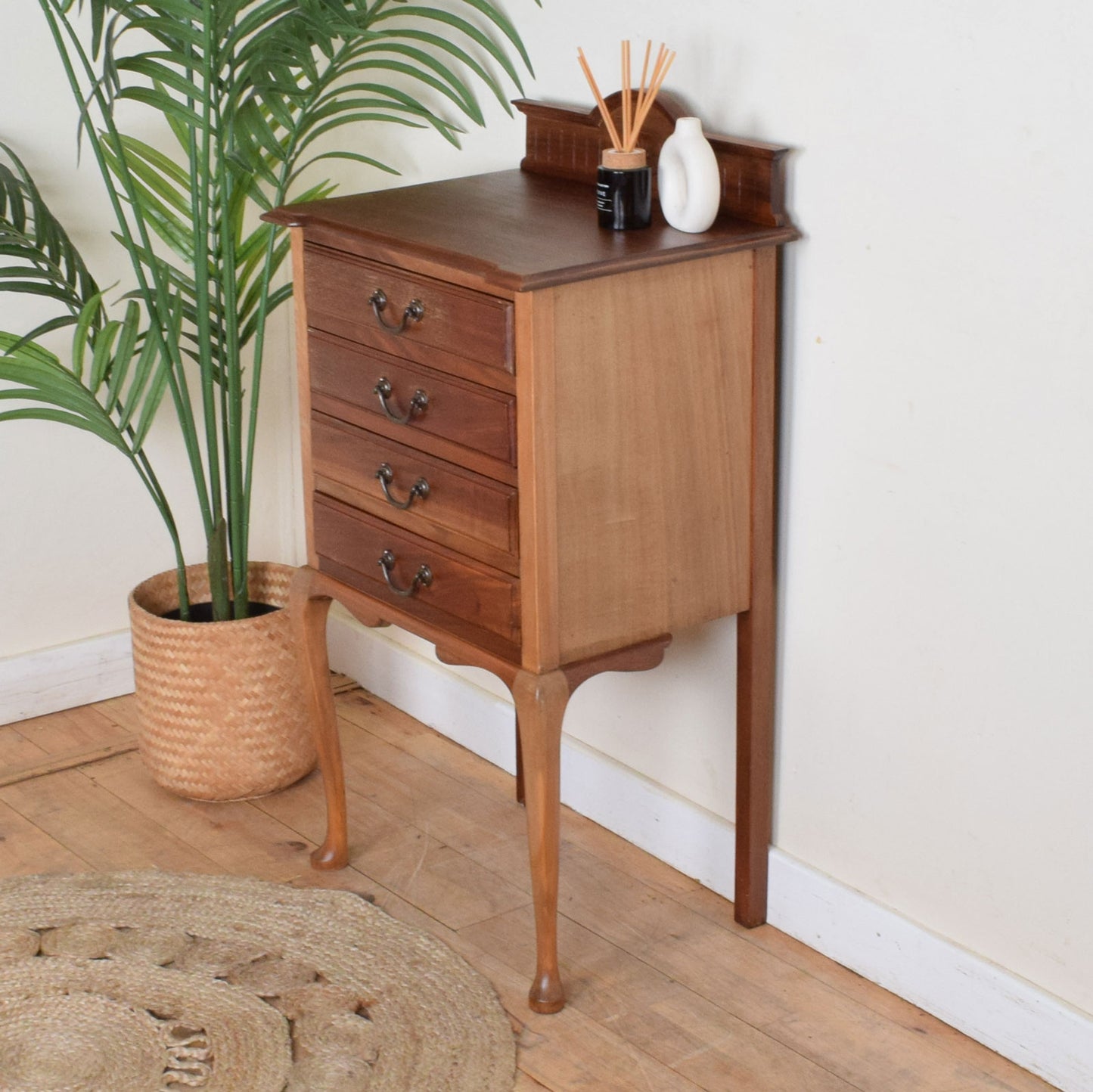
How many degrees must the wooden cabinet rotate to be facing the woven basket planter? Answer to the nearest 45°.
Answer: approximately 90° to its right

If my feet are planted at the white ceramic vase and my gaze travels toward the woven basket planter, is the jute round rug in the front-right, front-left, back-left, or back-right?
front-left

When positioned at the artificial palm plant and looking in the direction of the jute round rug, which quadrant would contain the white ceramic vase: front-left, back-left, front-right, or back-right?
front-left

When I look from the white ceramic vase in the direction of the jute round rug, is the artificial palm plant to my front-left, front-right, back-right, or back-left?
front-right

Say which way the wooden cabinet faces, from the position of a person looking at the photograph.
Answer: facing the viewer and to the left of the viewer
